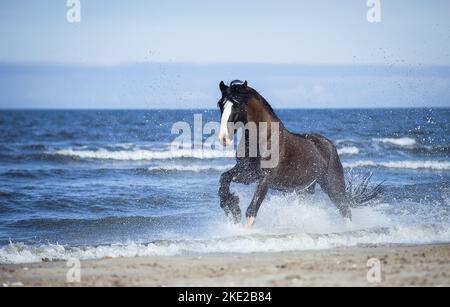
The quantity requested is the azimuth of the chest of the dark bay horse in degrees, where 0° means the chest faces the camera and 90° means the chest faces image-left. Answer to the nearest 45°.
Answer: approximately 45°

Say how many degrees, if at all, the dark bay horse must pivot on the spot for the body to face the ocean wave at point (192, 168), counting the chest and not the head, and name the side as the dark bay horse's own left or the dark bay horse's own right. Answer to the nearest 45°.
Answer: approximately 135° to the dark bay horse's own right

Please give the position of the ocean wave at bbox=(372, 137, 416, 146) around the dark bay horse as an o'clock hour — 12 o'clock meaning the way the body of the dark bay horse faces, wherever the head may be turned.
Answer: The ocean wave is roughly at 5 o'clock from the dark bay horse.

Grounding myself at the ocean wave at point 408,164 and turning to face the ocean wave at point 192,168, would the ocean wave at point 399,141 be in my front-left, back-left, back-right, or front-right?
back-right

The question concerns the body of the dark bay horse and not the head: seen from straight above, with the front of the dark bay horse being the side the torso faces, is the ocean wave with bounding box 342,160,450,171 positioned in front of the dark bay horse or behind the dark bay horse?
behind
